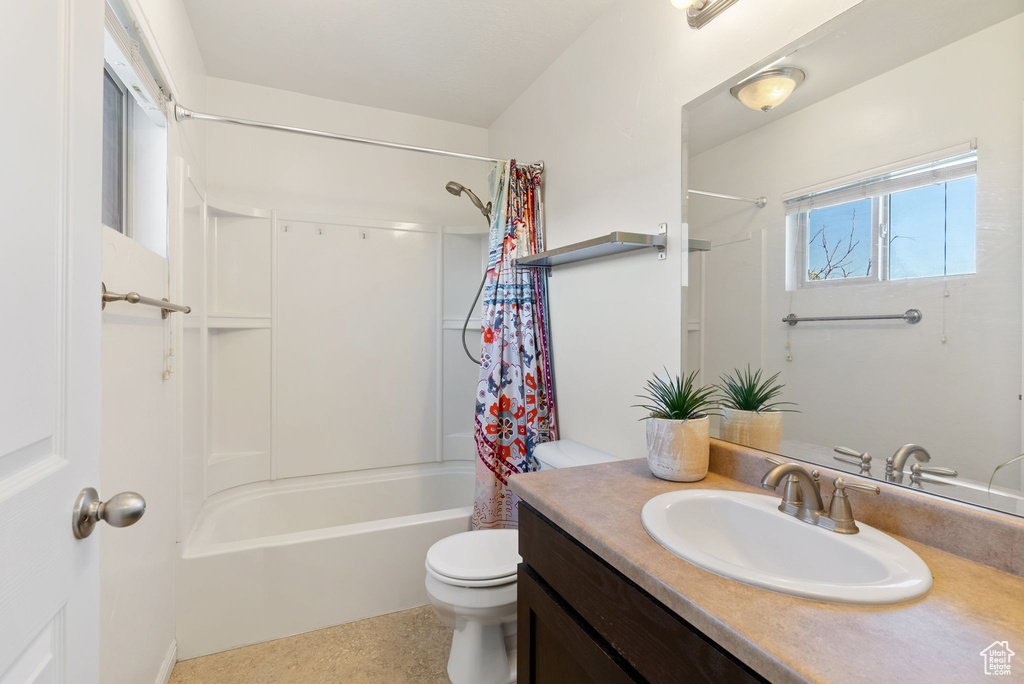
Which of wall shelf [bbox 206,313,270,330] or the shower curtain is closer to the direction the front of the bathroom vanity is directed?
the wall shelf

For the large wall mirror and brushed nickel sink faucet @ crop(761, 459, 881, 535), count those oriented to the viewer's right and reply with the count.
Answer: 0

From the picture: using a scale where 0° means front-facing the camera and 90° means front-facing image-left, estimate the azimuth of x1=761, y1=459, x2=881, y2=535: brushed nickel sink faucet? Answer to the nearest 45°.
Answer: approximately 45°

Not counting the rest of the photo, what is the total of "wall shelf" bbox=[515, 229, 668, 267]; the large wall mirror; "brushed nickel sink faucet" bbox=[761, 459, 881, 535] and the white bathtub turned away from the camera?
0

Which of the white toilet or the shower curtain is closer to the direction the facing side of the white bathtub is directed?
the white toilet

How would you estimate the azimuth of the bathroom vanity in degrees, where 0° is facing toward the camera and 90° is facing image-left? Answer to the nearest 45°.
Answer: approximately 45°

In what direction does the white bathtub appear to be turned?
toward the camera

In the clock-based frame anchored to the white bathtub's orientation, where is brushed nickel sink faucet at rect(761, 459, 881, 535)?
The brushed nickel sink faucet is roughly at 11 o'clock from the white bathtub.

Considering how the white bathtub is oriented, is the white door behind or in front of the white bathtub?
in front

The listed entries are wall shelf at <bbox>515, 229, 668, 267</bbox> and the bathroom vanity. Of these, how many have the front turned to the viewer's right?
0

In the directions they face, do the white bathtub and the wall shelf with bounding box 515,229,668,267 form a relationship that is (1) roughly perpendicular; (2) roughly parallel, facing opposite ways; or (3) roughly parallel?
roughly perpendicular

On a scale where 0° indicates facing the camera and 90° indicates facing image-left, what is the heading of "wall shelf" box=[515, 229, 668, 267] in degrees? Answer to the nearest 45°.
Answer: approximately 45°
